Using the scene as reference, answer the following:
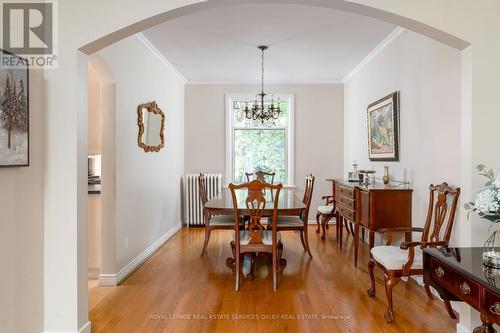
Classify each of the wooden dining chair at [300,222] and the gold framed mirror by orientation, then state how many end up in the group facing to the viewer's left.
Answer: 1

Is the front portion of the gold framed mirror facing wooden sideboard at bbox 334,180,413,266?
yes

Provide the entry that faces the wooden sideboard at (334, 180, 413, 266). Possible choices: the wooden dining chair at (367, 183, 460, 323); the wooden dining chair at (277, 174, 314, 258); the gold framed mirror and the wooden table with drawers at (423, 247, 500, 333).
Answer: the gold framed mirror

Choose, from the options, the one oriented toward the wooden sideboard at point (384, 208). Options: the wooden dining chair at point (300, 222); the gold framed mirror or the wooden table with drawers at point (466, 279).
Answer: the gold framed mirror

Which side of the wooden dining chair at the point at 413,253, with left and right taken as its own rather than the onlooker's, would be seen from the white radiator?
right

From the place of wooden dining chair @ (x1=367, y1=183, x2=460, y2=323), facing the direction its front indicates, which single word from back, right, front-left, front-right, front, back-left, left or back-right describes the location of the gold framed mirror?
front-right

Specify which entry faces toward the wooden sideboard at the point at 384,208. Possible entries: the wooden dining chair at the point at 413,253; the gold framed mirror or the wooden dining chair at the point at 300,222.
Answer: the gold framed mirror

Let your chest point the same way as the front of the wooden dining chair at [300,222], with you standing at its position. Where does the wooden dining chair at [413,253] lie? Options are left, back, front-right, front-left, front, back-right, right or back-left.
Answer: back-left

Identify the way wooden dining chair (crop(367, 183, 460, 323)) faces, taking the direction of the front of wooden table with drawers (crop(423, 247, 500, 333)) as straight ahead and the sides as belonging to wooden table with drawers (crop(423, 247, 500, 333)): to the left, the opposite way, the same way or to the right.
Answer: the same way

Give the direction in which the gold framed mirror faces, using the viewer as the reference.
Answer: facing the viewer and to the right of the viewer

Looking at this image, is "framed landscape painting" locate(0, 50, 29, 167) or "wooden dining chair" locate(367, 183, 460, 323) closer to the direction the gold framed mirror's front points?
the wooden dining chair

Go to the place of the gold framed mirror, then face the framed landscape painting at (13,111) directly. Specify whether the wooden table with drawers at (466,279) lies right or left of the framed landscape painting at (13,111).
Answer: left

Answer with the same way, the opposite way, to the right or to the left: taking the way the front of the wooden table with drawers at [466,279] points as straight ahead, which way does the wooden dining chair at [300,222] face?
the same way

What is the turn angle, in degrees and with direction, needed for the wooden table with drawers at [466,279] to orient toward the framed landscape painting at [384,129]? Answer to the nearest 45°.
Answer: approximately 135° to its right

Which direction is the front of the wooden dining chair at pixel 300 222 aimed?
to the viewer's left

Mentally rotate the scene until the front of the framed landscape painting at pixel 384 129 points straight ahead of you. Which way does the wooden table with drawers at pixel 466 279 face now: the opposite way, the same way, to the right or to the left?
the same way

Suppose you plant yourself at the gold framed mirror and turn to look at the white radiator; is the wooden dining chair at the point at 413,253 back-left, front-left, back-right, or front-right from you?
back-right
